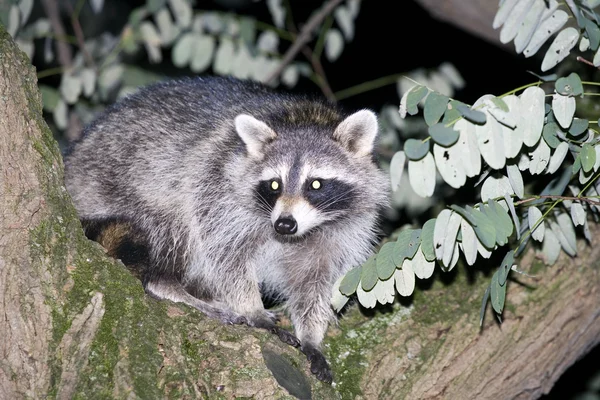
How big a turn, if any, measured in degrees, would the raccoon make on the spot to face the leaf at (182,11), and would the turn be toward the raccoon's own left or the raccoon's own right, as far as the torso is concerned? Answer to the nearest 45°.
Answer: approximately 180°

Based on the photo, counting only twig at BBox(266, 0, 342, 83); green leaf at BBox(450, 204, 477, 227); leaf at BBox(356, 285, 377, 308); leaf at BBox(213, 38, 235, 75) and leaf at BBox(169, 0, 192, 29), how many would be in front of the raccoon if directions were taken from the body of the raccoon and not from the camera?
2

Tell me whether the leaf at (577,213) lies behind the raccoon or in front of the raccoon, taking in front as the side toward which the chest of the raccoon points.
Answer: in front

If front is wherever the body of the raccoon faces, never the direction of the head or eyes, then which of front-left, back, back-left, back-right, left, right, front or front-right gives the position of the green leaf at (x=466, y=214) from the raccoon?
front

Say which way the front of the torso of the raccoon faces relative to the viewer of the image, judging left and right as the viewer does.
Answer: facing the viewer and to the right of the viewer

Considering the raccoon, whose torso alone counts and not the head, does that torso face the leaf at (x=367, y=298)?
yes

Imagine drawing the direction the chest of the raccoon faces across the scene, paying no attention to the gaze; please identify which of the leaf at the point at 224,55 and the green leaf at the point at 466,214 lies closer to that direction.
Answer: the green leaf

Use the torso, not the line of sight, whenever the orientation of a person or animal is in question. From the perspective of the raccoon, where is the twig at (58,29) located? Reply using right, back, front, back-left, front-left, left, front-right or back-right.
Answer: back

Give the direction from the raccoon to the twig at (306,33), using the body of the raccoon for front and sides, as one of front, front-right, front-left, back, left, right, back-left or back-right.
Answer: back-left

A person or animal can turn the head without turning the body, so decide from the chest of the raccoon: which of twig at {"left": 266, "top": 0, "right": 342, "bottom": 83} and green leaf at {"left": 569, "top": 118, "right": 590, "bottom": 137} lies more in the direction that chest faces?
the green leaf

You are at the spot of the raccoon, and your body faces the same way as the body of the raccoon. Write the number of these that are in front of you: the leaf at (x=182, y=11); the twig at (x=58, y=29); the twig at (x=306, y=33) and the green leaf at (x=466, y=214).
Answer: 1

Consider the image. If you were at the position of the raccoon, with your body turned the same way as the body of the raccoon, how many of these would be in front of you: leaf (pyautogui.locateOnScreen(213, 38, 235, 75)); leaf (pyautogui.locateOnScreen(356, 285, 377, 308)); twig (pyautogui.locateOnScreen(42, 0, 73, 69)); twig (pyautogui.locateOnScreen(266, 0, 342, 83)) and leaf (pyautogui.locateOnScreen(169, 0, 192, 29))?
1

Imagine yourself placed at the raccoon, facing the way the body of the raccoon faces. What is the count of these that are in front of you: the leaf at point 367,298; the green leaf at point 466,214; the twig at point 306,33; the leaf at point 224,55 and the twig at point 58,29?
2

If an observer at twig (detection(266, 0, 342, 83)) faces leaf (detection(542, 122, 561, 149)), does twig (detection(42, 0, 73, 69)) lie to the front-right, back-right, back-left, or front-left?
back-right
